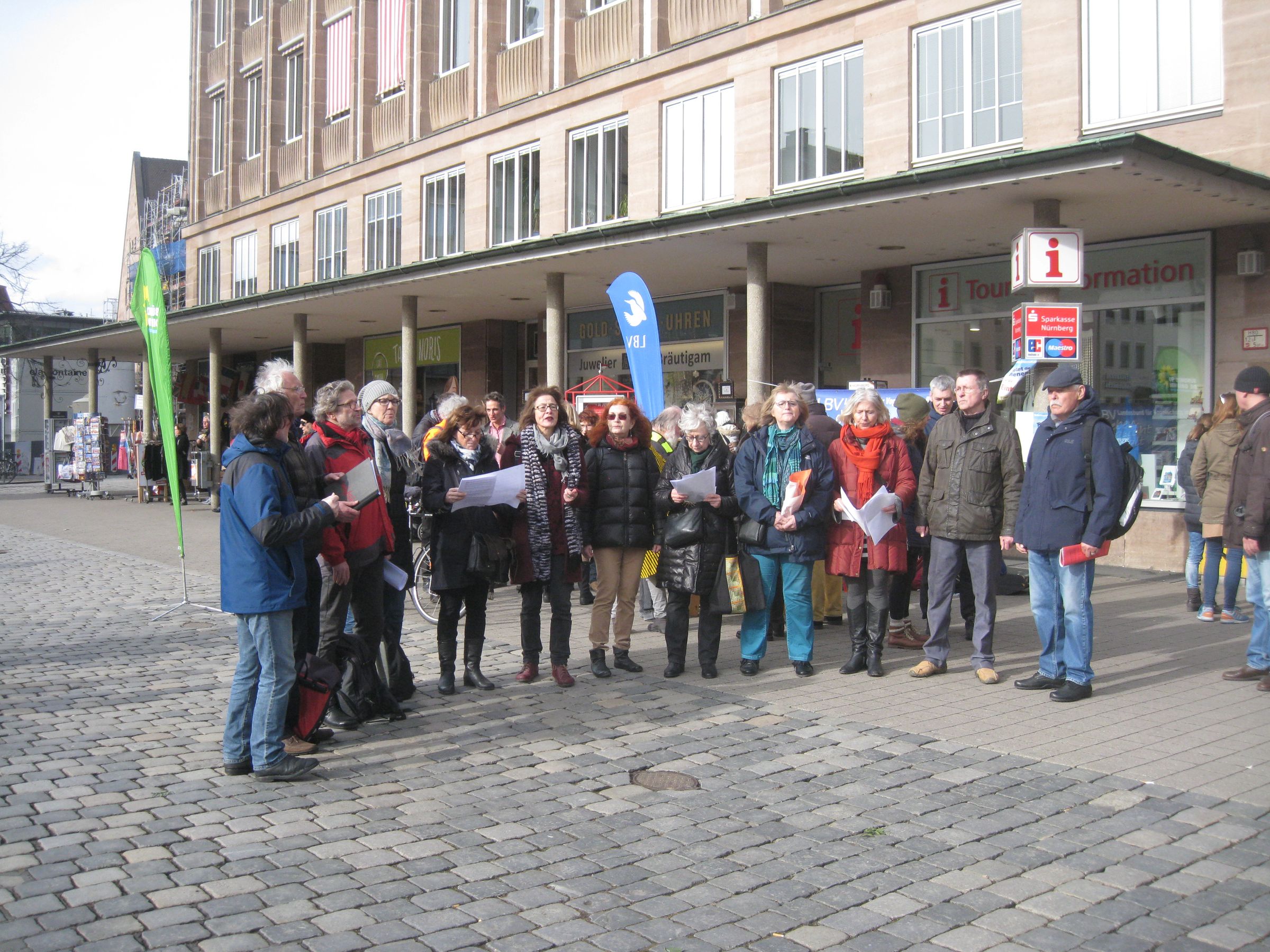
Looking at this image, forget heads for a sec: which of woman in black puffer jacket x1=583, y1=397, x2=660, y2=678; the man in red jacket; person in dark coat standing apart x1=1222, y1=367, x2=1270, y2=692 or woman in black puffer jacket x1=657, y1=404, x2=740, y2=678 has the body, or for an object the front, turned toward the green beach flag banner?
the person in dark coat standing apart

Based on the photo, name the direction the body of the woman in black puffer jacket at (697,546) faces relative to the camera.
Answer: toward the camera

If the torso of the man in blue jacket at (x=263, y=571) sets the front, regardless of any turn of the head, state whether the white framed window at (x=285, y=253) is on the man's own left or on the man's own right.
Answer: on the man's own left

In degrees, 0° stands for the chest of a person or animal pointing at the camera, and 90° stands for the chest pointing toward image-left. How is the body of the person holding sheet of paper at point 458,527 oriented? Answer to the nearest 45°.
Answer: approximately 315°

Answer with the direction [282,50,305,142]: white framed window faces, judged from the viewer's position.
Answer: facing the viewer and to the left of the viewer

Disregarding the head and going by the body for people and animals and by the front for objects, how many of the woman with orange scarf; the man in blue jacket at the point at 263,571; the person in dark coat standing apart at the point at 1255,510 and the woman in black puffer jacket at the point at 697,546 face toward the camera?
2

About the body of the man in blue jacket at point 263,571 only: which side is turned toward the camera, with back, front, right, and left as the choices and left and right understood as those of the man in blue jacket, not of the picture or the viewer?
right

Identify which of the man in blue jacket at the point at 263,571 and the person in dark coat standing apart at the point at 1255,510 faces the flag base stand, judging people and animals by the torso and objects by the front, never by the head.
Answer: the person in dark coat standing apart

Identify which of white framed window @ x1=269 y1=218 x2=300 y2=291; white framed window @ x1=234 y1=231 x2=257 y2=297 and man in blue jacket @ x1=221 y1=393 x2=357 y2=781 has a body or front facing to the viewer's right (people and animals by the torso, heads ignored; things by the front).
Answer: the man in blue jacket
